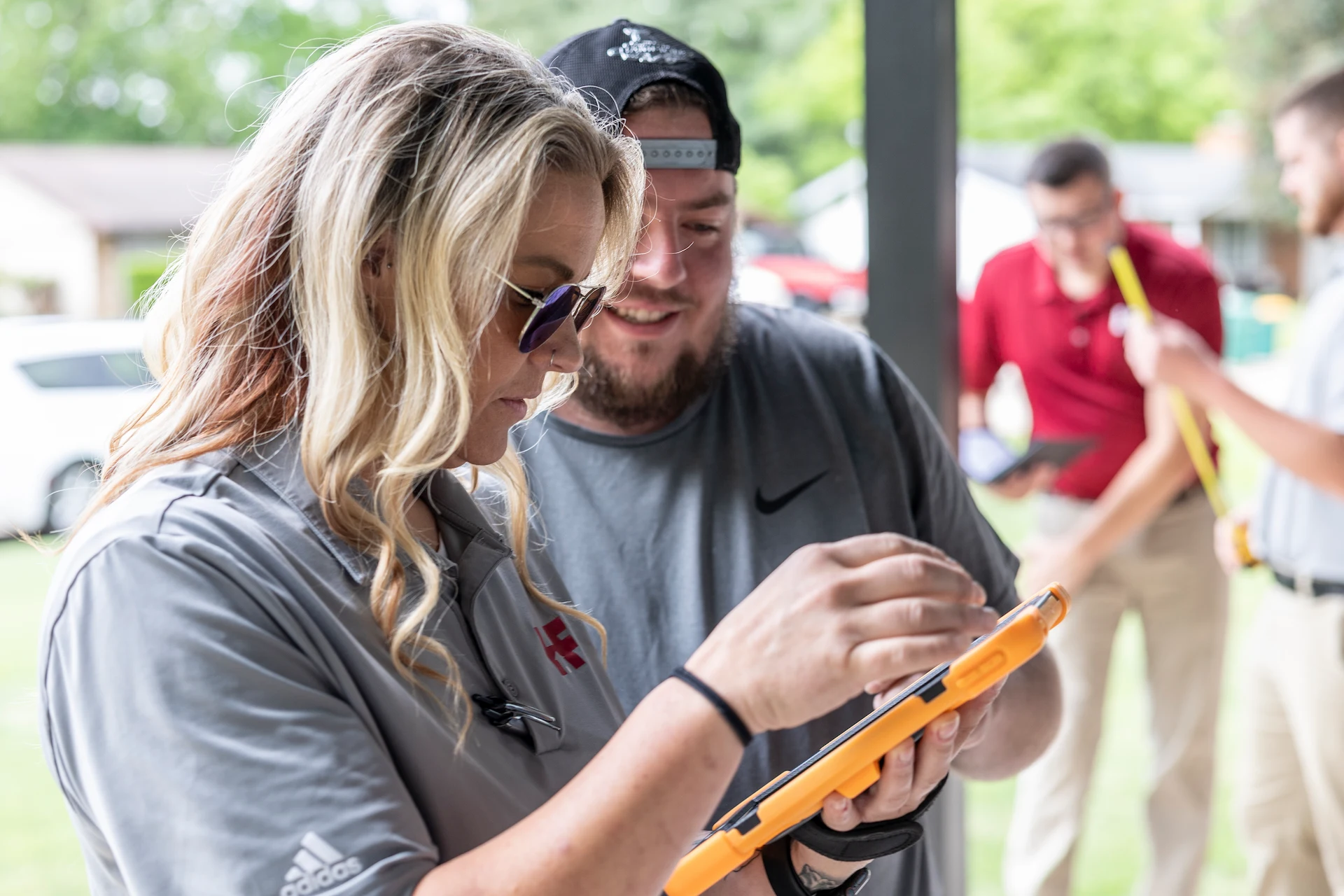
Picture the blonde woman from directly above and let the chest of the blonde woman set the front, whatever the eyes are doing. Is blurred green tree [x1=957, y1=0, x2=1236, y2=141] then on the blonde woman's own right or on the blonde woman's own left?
on the blonde woman's own left

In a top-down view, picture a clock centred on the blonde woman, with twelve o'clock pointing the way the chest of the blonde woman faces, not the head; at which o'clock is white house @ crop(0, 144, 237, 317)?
The white house is roughly at 7 o'clock from the blonde woman.

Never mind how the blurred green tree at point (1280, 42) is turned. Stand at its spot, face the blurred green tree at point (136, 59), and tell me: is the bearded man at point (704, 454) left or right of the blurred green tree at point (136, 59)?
left

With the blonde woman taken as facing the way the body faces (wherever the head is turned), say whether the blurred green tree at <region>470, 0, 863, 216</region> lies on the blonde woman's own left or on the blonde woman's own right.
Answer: on the blonde woman's own left

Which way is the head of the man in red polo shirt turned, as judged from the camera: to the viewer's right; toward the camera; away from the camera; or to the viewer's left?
toward the camera

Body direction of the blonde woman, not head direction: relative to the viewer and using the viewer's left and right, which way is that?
facing the viewer and to the right of the viewer
